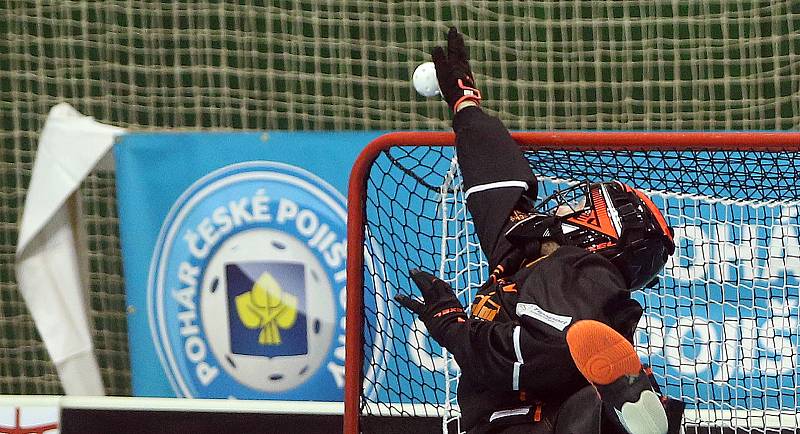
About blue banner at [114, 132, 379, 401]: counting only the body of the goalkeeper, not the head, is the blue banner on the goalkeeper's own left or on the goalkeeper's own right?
on the goalkeeper's own right

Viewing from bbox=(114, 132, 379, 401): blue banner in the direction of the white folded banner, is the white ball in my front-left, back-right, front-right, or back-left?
back-left
